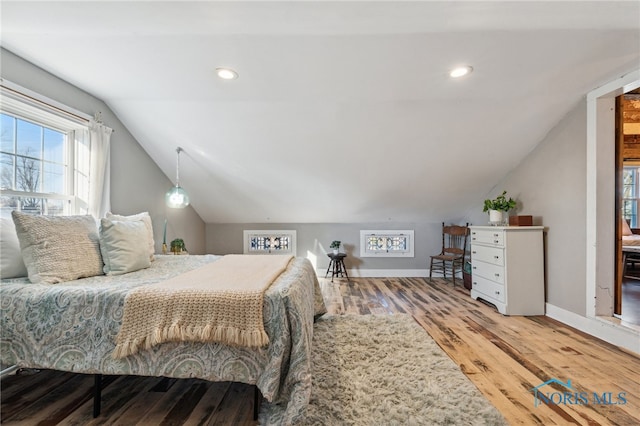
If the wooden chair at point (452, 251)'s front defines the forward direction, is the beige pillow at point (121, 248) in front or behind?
in front

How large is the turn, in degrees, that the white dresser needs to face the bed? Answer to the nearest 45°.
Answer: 0° — it already faces it

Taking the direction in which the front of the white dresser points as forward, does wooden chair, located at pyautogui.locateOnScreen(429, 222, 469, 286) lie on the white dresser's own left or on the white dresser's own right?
on the white dresser's own right

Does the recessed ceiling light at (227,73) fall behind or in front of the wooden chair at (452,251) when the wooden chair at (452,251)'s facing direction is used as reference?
in front

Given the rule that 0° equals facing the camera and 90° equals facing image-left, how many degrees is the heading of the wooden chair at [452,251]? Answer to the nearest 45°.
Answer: approximately 45°

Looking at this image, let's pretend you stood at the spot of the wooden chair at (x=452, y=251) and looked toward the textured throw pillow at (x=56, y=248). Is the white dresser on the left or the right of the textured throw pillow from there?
left

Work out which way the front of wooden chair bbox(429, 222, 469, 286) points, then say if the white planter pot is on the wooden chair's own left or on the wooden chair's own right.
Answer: on the wooden chair's own left

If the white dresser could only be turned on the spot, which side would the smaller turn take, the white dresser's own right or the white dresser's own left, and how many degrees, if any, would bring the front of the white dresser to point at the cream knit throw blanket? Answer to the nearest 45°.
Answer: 0° — it already faces it

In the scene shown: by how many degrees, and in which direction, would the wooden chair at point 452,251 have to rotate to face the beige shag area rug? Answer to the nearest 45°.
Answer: approximately 45° to its left

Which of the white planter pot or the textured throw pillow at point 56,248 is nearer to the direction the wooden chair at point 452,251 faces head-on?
the textured throw pillow

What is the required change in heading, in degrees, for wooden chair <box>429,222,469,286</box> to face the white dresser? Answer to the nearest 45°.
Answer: approximately 90° to its left

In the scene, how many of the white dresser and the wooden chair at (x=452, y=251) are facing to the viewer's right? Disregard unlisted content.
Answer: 0

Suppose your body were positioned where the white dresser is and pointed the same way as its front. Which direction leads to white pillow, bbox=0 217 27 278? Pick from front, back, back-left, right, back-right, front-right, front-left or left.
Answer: front

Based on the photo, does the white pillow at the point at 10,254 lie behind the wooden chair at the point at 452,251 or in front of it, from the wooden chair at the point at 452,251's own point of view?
in front

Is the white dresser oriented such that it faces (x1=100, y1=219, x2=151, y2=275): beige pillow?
yes

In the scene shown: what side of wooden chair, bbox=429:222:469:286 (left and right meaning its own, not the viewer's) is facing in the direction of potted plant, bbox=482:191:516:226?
left

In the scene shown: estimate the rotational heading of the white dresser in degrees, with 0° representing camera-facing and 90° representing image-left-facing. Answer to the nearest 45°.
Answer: approximately 45°

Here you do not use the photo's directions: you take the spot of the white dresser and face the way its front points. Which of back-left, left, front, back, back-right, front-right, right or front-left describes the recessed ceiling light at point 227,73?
front
